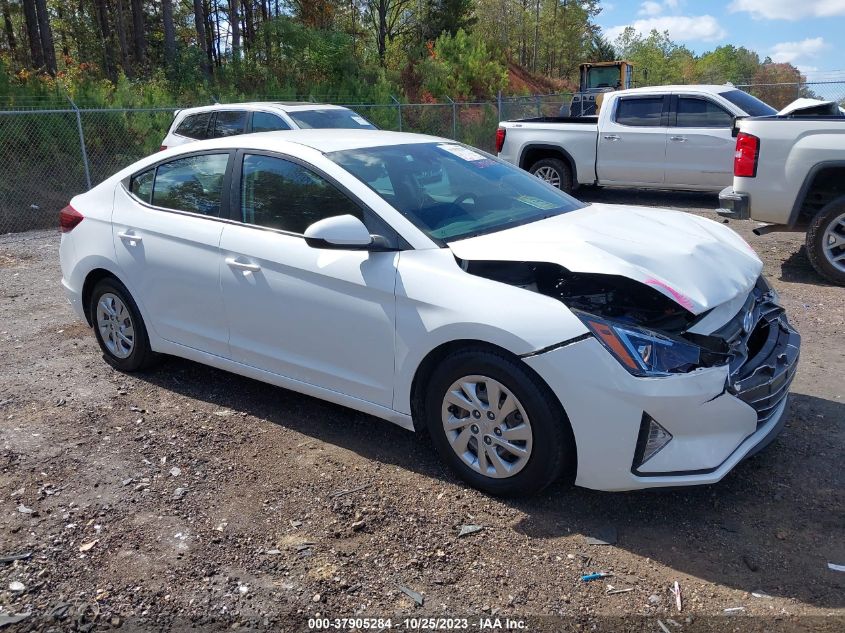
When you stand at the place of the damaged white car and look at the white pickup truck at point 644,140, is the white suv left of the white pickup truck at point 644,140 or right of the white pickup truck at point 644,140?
left

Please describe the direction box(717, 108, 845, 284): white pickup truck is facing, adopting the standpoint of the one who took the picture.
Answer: facing to the right of the viewer

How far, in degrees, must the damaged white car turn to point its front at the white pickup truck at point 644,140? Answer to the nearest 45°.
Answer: approximately 135° to its left

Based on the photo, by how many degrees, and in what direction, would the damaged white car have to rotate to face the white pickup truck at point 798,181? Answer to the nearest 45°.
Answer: approximately 90° to its left

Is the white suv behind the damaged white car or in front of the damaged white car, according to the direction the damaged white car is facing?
behind

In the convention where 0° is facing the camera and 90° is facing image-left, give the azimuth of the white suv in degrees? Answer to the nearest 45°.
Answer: approximately 315°

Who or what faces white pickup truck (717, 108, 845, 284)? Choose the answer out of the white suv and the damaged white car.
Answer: the white suv
